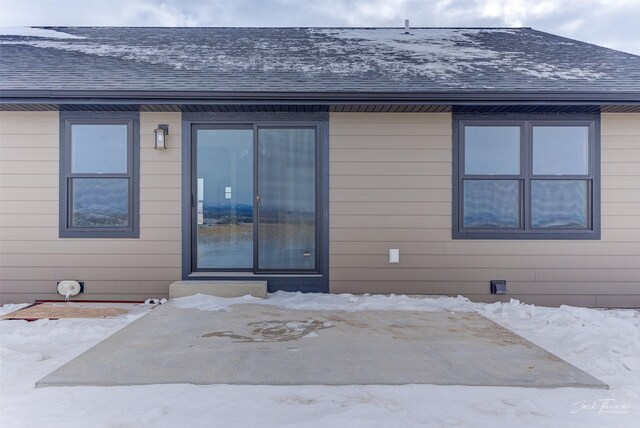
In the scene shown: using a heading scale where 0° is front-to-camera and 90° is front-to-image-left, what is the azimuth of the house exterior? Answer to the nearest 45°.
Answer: approximately 0°

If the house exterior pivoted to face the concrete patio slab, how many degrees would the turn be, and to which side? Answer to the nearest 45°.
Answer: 0° — it already faces it
